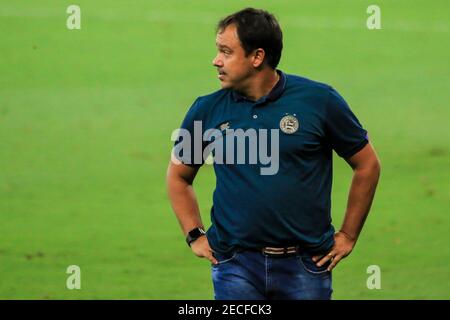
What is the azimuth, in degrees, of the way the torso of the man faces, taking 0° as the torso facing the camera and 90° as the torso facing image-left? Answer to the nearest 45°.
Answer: approximately 0°

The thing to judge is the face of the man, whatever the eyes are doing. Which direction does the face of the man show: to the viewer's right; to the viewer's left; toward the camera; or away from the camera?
to the viewer's left
